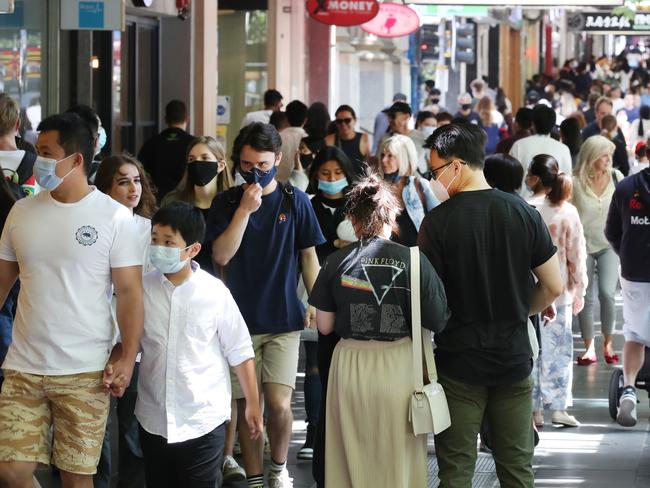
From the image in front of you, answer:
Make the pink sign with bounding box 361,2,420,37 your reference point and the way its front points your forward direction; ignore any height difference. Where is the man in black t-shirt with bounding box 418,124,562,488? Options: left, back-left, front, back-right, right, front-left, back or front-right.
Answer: front

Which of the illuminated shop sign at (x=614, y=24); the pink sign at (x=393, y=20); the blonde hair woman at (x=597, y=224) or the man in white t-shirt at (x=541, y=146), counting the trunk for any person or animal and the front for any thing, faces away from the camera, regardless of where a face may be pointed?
the man in white t-shirt

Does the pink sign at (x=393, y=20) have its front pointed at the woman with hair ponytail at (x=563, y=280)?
yes

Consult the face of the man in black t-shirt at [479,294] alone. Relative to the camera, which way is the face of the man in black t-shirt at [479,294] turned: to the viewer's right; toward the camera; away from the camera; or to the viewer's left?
to the viewer's left

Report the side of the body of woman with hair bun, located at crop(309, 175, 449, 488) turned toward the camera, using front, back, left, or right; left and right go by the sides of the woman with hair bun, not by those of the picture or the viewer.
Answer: back

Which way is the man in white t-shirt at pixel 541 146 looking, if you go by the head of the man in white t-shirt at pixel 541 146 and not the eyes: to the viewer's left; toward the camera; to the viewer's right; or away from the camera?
away from the camera

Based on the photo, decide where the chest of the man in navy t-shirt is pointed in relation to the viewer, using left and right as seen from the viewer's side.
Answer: facing the viewer

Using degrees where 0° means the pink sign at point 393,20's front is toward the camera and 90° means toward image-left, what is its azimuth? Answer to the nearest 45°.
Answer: approximately 0°

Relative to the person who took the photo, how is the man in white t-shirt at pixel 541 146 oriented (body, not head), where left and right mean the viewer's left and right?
facing away from the viewer

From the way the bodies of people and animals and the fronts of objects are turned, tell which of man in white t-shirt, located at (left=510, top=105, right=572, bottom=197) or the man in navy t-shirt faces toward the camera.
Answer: the man in navy t-shirt

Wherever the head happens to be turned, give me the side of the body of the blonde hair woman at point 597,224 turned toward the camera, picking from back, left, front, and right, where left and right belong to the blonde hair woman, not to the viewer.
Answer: front

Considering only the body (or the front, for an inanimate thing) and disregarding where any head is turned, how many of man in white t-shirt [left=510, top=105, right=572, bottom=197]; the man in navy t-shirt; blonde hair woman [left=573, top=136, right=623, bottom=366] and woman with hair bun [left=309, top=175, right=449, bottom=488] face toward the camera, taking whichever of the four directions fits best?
2

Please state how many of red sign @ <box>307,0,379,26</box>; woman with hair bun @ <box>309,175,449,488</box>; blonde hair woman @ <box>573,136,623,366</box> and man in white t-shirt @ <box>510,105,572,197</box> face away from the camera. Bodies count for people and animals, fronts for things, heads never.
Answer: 2

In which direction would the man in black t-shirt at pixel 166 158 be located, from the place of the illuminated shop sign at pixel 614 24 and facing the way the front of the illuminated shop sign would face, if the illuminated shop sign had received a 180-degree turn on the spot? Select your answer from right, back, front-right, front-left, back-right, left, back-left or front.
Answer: back

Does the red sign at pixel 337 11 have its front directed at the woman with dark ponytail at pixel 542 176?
yes

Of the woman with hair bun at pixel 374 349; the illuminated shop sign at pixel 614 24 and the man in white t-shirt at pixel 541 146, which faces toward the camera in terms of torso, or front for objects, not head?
the illuminated shop sign

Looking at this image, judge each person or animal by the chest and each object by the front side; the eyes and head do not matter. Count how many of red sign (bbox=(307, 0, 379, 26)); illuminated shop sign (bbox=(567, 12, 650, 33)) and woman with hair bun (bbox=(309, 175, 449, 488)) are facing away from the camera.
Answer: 1

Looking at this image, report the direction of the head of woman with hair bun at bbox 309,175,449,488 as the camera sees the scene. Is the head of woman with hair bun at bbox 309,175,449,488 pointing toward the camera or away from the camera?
away from the camera

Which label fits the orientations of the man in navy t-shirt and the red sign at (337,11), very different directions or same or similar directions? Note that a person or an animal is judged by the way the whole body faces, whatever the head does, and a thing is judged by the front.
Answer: same or similar directions

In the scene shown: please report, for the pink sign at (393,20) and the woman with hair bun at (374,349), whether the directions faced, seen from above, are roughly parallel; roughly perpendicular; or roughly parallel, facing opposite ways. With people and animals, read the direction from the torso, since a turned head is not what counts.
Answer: roughly parallel, facing opposite ways

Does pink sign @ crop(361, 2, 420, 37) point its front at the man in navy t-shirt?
yes

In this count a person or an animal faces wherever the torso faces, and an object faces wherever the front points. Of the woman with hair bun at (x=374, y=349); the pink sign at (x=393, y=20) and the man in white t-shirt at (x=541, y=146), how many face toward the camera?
1
